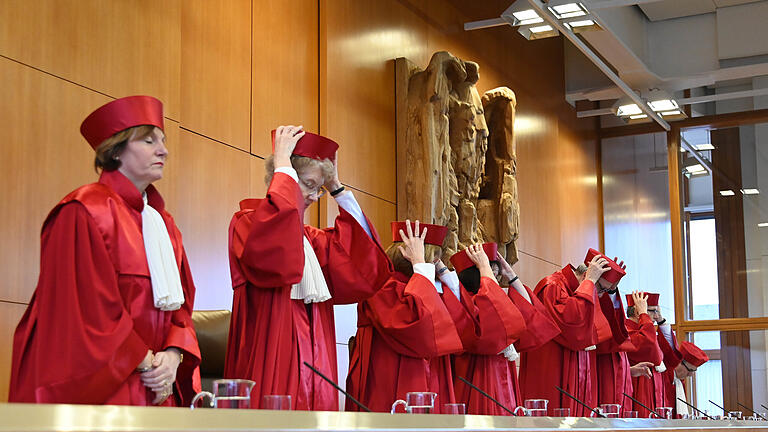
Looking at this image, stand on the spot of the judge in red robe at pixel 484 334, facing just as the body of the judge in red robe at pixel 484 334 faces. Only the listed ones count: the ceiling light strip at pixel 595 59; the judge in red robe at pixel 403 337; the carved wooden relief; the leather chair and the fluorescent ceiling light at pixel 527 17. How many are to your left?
3

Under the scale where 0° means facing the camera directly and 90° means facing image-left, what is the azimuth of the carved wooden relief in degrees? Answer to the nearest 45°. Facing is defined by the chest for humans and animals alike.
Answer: approximately 315°

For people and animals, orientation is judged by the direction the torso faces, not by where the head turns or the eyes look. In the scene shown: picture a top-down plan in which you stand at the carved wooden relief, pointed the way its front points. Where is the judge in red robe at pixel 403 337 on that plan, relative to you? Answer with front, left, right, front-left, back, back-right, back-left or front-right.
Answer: front-right

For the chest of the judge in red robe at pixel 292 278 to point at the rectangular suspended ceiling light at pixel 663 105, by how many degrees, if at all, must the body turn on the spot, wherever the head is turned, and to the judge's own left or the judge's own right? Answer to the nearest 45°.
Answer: approximately 90° to the judge's own left

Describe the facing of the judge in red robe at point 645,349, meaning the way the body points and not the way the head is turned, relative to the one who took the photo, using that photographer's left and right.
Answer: facing to the right of the viewer

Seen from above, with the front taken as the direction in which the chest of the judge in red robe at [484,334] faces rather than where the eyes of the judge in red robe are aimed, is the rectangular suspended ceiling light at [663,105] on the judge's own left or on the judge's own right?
on the judge's own left

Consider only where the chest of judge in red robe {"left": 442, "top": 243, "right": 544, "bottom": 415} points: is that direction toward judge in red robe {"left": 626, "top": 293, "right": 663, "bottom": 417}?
no

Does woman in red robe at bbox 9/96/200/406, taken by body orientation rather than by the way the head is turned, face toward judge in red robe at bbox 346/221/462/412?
no

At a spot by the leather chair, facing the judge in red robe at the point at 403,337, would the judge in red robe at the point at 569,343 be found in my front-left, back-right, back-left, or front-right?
front-left

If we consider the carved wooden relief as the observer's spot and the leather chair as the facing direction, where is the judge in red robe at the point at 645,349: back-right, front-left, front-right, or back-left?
back-left

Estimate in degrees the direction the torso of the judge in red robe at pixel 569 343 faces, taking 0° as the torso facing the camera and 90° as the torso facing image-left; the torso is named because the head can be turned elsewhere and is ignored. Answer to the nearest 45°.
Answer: approximately 270°

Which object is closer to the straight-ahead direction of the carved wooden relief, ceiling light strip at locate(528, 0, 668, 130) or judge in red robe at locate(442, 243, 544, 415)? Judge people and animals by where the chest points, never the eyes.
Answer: the judge in red robe

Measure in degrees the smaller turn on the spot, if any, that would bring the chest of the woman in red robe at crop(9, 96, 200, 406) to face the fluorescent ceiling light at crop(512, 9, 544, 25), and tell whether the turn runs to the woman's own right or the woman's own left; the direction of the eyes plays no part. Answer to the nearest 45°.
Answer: approximately 90° to the woman's own left

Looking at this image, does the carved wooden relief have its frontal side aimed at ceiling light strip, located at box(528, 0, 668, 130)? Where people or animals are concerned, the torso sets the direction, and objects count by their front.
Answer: no

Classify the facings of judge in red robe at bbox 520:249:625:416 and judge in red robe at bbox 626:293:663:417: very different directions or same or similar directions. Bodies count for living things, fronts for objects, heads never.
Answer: same or similar directions

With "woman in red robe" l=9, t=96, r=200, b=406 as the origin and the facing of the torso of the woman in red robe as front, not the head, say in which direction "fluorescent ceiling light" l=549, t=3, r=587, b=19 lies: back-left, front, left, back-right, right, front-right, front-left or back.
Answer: left
